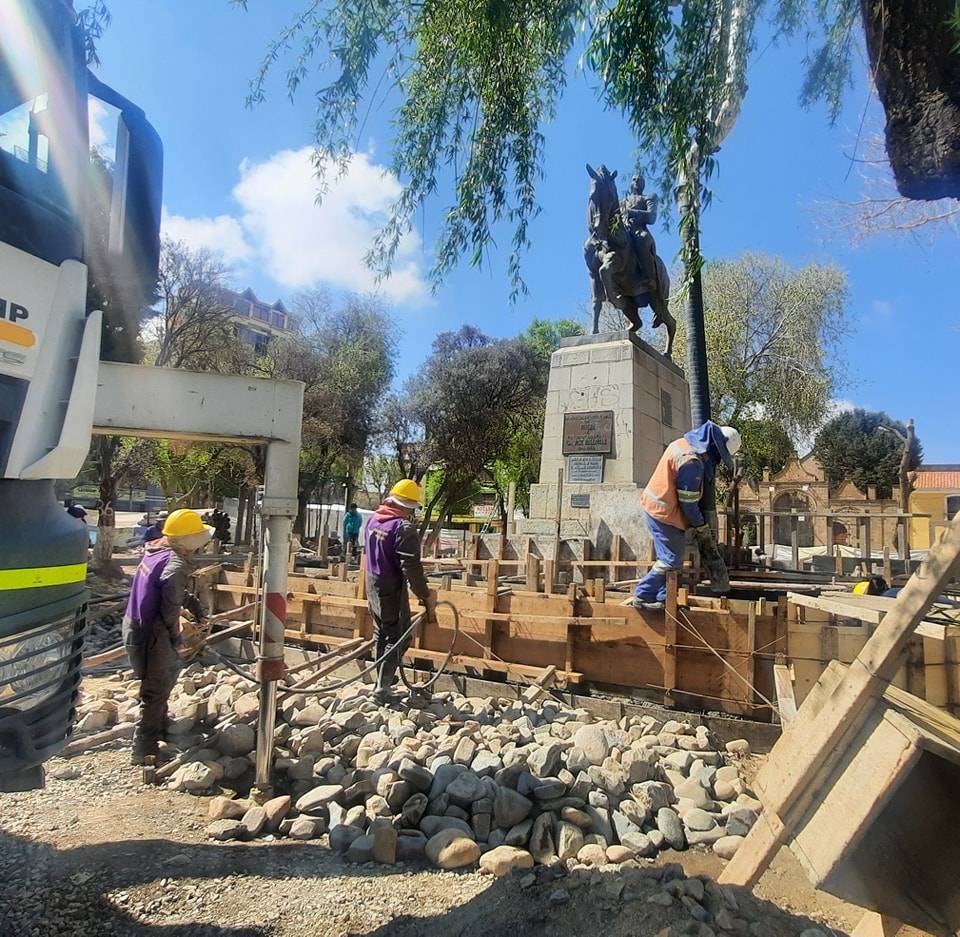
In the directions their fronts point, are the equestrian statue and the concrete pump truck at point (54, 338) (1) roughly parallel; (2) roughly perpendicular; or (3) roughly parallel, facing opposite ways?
roughly perpendicular

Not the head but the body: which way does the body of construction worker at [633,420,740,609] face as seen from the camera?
to the viewer's right

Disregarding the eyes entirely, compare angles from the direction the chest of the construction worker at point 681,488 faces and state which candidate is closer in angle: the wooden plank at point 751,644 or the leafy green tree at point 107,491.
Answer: the wooden plank

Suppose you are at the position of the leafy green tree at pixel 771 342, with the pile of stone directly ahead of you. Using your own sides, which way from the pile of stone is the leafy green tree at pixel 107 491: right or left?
right

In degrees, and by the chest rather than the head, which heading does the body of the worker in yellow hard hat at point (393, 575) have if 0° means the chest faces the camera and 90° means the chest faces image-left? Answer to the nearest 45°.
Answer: approximately 225°

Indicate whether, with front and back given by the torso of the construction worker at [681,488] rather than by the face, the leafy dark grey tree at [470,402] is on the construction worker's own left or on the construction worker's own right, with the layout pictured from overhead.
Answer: on the construction worker's own left

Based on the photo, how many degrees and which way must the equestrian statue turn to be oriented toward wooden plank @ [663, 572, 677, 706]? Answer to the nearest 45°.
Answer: approximately 45° to its left

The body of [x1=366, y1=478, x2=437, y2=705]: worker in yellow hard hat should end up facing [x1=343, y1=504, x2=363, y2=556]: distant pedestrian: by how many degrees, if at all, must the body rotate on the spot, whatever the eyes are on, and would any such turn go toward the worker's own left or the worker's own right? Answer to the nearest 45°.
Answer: approximately 45° to the worker's own left

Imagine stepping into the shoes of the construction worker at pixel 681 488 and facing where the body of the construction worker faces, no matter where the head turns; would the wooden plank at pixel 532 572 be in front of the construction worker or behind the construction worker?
behind

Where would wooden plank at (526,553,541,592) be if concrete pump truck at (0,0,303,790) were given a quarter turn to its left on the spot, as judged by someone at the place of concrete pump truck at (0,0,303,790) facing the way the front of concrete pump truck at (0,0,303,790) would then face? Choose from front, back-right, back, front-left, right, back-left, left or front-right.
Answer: front-left

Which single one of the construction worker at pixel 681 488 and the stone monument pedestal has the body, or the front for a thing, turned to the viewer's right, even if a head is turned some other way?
the construction worker
